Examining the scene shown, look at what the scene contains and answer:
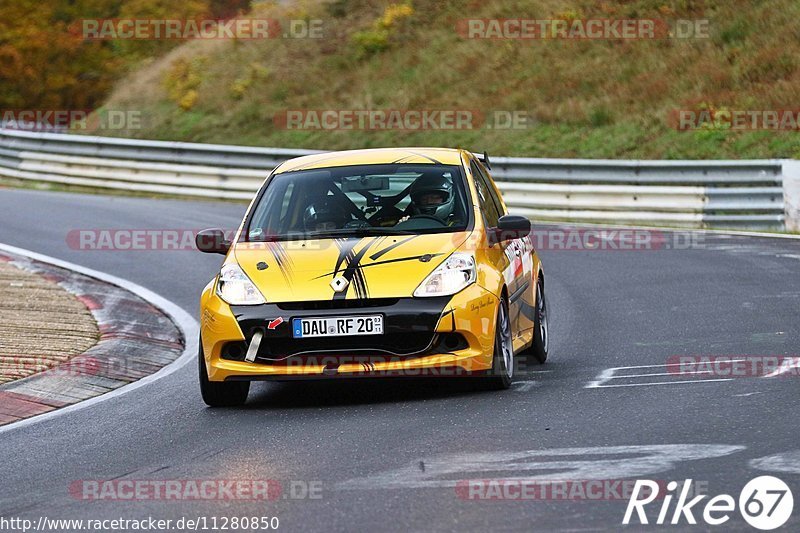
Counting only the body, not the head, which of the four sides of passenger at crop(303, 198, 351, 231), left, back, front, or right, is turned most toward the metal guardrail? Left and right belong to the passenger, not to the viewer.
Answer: back

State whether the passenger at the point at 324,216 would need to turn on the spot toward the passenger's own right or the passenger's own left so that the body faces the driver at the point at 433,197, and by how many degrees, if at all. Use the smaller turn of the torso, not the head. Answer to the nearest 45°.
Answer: approximately 90° to the passenger's own left

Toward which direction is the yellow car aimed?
toward the camera

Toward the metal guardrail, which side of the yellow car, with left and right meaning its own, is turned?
back

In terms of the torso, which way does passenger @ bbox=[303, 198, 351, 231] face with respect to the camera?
toward the camera

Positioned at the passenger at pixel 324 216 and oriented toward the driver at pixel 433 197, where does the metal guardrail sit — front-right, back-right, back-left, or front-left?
front-left
